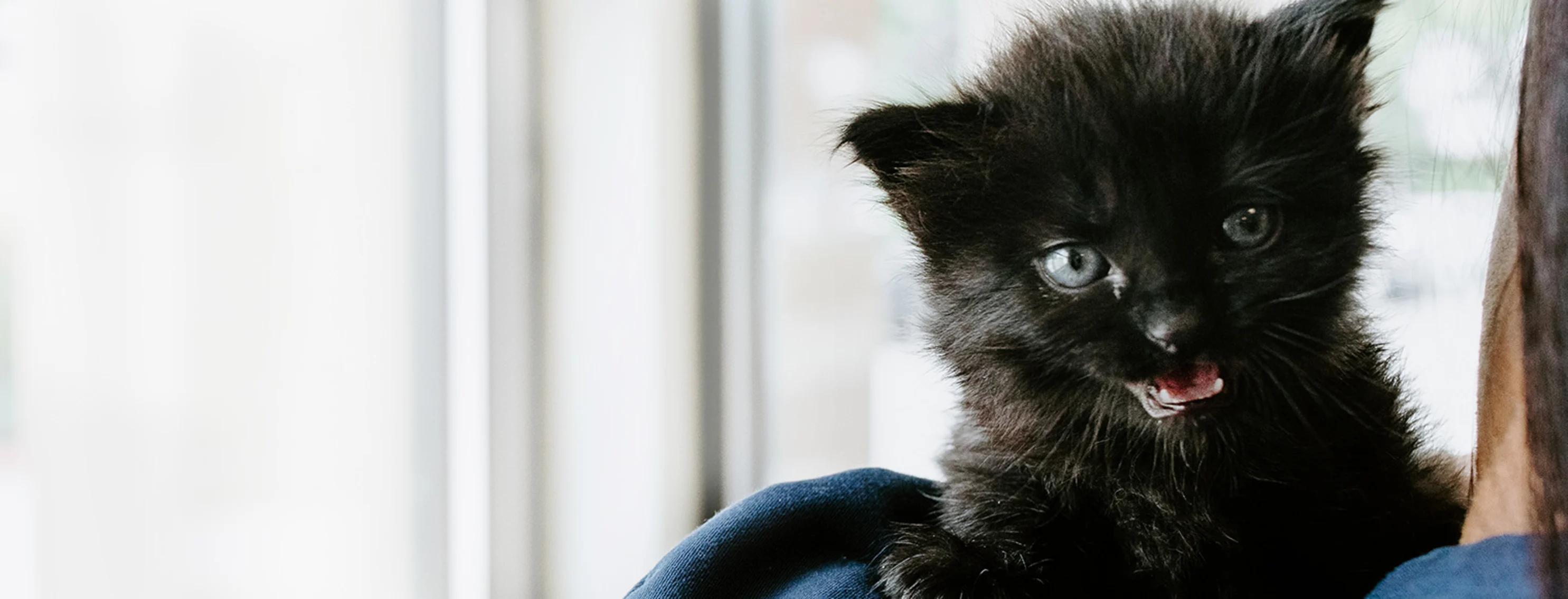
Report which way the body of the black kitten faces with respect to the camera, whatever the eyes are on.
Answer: toward the camera
